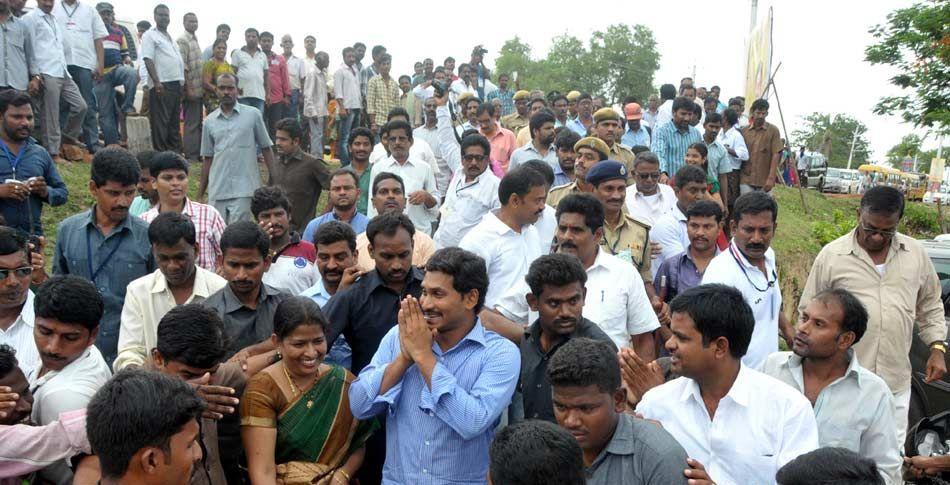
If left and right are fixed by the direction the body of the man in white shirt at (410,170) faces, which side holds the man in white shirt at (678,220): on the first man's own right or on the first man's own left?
on the first man's own left

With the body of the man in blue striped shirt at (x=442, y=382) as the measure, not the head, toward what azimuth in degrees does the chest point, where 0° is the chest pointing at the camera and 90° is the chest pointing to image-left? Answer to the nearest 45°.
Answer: approximately 45°

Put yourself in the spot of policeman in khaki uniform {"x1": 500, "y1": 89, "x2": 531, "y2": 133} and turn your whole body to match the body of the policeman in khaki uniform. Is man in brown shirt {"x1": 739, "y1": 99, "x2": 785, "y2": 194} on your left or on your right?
on your left

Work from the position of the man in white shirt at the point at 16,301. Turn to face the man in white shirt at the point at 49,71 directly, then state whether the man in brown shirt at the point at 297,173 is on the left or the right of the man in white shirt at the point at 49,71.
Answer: right

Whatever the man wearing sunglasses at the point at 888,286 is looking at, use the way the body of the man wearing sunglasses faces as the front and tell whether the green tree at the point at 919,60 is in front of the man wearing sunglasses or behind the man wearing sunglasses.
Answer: behind

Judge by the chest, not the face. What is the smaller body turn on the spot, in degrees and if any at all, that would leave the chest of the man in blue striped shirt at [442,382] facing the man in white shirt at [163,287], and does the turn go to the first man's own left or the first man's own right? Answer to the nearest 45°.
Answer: approximately 90° to the first man's own right

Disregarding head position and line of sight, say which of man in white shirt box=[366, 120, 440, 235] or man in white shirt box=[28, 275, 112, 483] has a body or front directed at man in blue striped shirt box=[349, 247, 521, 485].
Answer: man in white shirt box=[366, 120, 440, 235]
